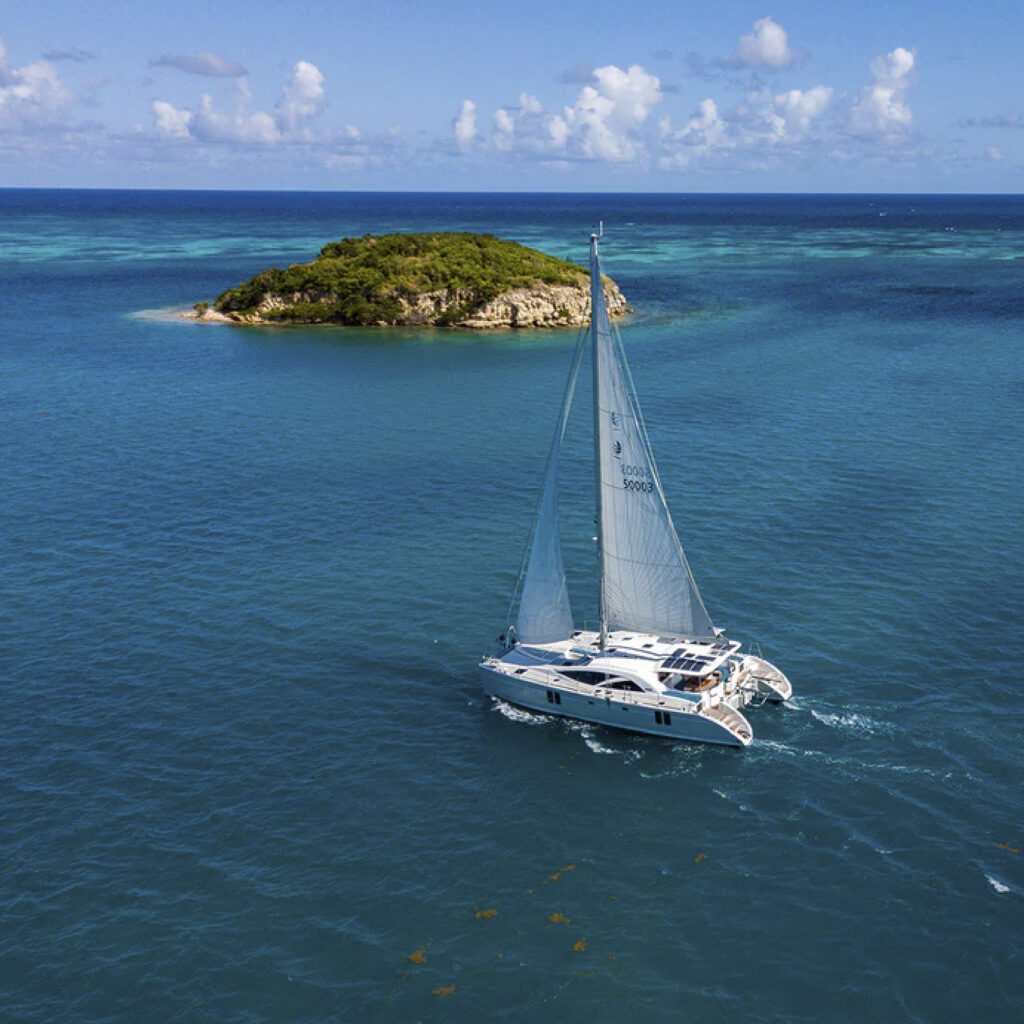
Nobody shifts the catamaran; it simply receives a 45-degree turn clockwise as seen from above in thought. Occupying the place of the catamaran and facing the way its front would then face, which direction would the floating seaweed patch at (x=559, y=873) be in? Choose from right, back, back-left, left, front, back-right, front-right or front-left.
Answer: back

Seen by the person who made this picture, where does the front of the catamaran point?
facing away from the viewer and to the left of the viewer
